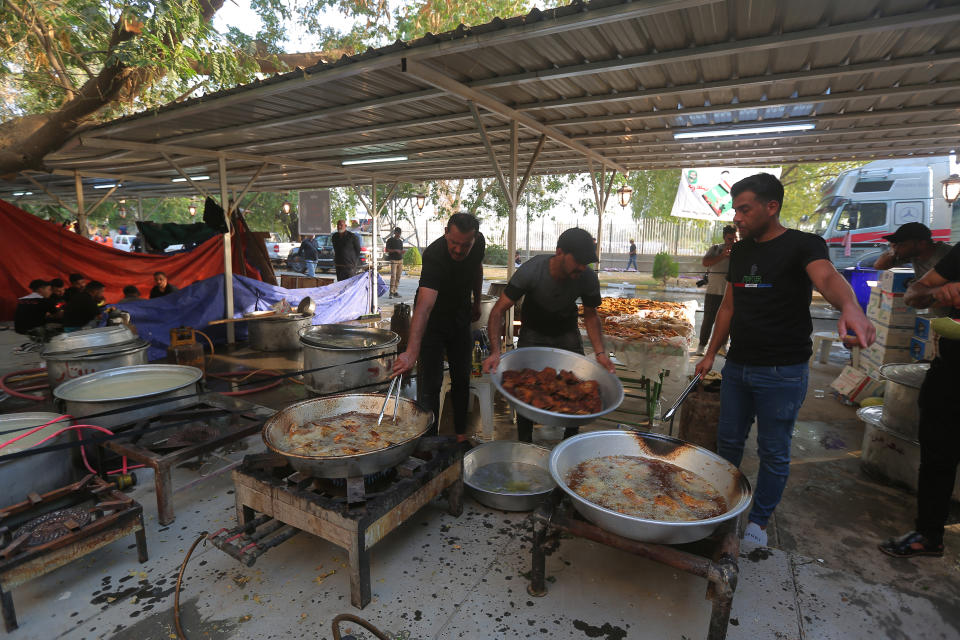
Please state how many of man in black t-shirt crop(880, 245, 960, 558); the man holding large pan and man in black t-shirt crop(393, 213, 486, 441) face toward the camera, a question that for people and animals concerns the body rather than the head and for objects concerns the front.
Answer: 2

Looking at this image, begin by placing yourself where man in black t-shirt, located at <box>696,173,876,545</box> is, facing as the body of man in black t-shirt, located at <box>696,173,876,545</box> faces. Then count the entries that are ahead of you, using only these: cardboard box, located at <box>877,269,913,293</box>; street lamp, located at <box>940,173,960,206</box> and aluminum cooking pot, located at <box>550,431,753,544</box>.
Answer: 1

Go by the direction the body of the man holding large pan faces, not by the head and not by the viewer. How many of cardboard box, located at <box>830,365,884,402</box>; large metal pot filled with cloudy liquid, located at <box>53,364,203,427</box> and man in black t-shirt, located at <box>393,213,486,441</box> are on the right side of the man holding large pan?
2

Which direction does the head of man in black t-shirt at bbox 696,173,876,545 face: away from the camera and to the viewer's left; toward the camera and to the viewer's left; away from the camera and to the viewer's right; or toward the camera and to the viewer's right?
toward the camera and to the viewer's left

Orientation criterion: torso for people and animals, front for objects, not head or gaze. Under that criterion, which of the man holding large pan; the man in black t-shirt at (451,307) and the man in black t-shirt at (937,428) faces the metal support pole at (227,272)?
the man in black t-shirt at (937,428)

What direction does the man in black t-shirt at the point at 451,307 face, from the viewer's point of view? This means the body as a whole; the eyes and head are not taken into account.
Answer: toward the camera

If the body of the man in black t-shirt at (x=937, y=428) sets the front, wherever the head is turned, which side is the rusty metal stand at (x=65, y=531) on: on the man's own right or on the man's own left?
on the man's own left

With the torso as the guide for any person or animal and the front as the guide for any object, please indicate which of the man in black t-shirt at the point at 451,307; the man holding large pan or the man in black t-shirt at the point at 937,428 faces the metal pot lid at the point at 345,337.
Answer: the man in black t-shirt at the point at 937,428

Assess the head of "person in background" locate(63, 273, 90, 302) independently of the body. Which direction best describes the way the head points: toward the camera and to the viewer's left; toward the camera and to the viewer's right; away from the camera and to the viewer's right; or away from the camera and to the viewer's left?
toward the camera and to the viewer's right

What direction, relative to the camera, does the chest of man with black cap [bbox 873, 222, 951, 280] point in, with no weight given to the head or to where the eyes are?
to the viewer's left

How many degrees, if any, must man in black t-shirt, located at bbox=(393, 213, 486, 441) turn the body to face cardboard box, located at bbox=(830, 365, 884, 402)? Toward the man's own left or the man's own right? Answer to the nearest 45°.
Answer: approximately 90° to the man's own left

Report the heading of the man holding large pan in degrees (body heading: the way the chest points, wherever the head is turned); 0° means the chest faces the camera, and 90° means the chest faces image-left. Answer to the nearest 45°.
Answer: approximately 0°

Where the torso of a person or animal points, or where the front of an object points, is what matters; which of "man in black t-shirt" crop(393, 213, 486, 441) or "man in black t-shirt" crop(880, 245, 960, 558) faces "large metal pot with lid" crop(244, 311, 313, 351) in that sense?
"man in black t-shirt" crop(880, 245, 960, 558)

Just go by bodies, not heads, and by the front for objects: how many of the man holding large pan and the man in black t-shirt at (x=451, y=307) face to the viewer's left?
0

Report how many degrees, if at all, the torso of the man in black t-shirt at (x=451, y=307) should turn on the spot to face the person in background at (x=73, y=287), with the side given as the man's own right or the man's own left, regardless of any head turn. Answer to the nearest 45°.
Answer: approximately 135° to the man's own right
